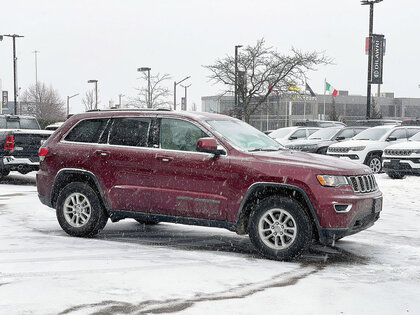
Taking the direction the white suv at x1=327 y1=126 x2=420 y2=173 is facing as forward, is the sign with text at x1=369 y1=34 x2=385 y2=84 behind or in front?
behind

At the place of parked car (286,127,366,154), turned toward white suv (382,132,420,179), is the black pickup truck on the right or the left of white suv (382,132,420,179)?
right

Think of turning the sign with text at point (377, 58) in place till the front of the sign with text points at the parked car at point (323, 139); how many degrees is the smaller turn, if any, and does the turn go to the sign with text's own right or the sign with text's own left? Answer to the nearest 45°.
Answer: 0° — it already faces it

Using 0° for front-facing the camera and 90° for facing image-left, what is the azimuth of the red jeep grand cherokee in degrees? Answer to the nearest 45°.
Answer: approximately 315°

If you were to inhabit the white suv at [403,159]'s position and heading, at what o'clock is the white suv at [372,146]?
the white suv at [372,146] is roughly at 4 o'clock from the white suv at [403,159].

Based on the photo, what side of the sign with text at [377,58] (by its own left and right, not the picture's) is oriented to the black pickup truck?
front

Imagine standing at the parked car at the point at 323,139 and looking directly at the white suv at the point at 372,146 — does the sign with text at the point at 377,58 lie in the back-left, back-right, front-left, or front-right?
back-left

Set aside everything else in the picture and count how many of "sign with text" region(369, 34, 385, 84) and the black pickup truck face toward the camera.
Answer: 1

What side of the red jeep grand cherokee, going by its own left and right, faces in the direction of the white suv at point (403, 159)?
left

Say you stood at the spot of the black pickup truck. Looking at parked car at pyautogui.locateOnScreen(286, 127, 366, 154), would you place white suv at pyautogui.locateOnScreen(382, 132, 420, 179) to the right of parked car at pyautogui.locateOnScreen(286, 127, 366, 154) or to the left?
right

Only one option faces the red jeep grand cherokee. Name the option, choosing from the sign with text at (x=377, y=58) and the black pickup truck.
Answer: the sign with text

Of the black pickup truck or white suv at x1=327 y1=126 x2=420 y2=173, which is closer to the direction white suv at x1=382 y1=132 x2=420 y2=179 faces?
the black pickup truck
